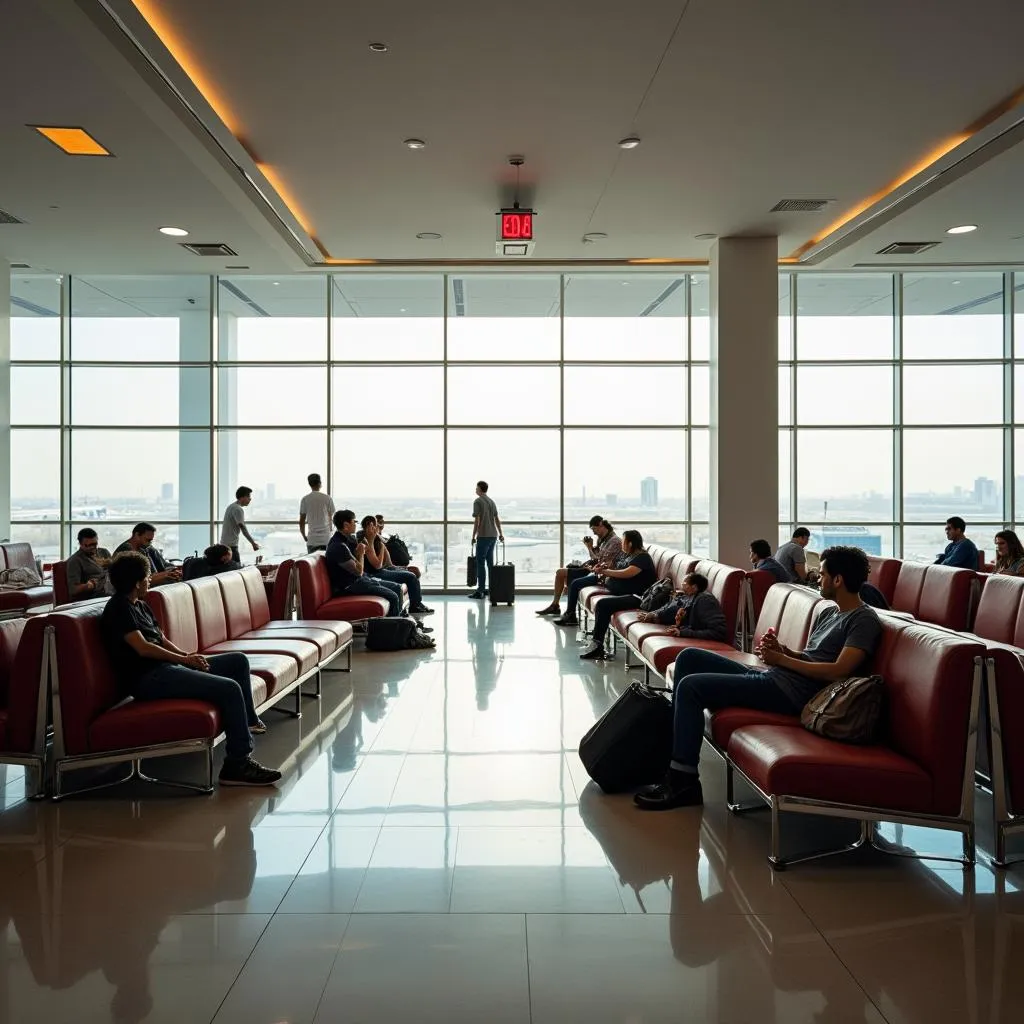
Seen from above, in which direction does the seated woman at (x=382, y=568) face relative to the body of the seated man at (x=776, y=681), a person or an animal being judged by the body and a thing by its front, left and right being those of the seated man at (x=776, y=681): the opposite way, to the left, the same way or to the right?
the opposite way

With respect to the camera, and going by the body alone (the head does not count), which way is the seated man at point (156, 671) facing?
to the viewer's right

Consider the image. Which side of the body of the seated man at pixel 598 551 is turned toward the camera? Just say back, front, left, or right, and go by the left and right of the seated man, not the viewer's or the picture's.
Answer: left

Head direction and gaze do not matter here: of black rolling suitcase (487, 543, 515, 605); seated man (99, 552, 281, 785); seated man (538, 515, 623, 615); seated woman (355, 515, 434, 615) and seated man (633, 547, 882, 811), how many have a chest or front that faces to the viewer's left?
2

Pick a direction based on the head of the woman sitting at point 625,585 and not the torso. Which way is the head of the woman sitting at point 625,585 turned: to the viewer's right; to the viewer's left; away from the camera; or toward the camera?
to the viewer's left

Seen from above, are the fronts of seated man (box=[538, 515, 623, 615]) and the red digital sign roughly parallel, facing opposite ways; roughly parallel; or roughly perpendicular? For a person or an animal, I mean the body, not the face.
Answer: roughly perpendicular

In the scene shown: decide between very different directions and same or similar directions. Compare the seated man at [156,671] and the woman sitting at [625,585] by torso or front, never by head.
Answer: very different directions

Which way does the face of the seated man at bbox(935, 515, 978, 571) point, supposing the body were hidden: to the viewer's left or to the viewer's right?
to the viewer's left

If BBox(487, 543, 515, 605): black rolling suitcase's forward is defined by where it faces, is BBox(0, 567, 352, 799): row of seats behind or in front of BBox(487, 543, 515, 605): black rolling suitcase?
in front

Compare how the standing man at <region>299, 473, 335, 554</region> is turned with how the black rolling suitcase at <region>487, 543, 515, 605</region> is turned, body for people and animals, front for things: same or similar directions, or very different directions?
very different directions

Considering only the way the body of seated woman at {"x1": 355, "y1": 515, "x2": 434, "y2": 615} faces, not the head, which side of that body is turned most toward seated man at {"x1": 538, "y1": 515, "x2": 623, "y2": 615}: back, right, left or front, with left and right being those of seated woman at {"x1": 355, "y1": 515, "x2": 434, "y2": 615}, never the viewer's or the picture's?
front

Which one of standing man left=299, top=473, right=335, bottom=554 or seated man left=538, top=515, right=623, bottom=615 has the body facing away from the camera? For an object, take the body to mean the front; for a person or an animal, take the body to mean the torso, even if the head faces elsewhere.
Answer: the standing man

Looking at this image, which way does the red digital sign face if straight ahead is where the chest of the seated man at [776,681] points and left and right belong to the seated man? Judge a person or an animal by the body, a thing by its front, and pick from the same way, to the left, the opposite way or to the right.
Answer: to the left

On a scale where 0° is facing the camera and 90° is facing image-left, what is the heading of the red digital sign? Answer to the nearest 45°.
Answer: approximately 0°

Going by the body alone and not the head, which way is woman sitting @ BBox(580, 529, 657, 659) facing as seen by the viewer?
to the viewer's left

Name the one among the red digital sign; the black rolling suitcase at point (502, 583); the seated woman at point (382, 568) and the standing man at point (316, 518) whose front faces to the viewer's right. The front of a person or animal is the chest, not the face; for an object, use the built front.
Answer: the seated woman

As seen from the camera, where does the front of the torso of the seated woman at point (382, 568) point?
to the viewer's right
